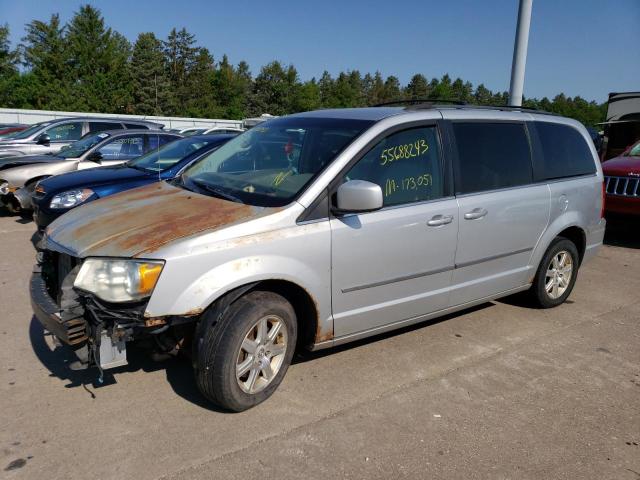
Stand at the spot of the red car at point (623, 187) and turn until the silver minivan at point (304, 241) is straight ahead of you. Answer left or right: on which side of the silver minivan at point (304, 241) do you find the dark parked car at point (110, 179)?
right

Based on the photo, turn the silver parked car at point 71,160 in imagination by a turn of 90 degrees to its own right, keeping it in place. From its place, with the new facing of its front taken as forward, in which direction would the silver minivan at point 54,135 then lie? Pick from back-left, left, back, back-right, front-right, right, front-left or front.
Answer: front-right

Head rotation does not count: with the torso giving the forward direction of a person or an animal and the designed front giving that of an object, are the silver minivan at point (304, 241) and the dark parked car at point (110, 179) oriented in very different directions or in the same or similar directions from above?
same or similar directions

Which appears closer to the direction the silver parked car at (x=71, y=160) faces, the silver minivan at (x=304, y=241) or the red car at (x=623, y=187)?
the silver minivan

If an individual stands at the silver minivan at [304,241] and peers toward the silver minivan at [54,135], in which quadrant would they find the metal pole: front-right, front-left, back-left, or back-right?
front-right

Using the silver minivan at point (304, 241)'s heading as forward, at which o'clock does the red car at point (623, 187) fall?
The red car is roughly at 6 o'clock from the silver minivan.

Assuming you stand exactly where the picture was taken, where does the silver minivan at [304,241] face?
facing the viewer and to the left of the viewer

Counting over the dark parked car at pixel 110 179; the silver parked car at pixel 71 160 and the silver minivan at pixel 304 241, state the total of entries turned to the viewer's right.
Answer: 0

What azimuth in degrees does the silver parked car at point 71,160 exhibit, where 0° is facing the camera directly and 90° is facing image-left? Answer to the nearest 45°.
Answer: approximately 45°

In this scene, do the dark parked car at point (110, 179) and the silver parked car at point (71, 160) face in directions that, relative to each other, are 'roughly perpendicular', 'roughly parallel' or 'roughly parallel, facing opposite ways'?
roughly parallel

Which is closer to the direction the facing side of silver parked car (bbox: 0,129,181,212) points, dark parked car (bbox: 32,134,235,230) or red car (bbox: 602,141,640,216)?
the dark parked car

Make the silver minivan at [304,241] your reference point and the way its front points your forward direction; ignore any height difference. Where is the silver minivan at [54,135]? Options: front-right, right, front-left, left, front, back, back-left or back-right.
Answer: right
